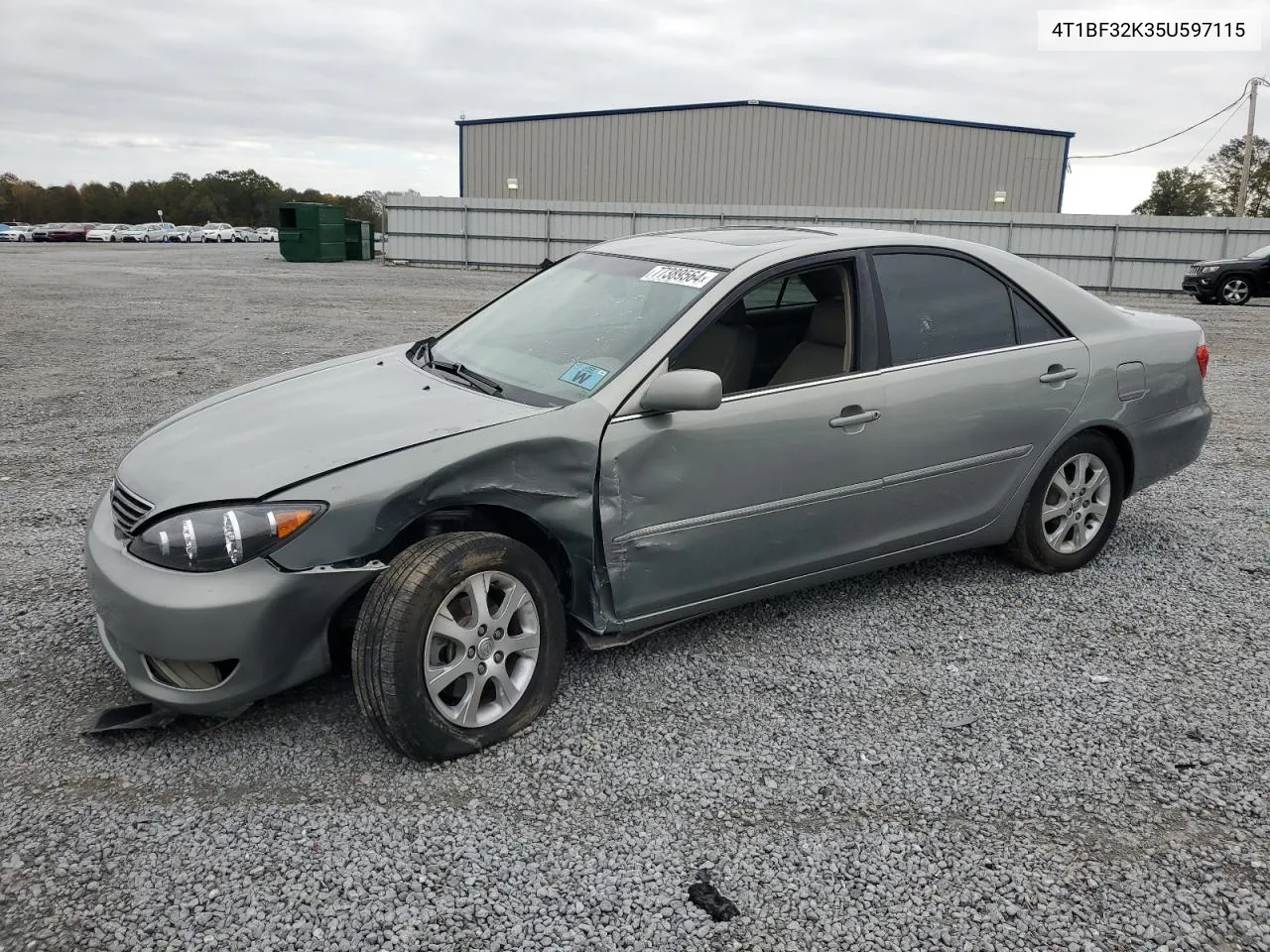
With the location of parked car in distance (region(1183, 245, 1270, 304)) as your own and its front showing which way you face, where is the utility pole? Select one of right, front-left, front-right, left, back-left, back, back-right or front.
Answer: back-right

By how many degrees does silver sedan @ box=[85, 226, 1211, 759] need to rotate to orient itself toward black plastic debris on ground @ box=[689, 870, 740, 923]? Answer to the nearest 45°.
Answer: approximately 45° to its left

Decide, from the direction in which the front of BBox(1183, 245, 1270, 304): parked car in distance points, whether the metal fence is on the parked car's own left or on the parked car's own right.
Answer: on the parked car's own right

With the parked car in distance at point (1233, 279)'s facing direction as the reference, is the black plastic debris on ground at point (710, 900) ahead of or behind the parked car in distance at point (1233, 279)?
ahead

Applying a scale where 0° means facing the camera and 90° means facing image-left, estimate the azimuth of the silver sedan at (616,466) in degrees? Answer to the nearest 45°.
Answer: approximately 45°

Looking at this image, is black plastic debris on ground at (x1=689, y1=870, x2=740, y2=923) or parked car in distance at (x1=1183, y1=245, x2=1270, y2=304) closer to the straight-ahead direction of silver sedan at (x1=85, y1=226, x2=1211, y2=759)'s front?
the black plastic debris on ground

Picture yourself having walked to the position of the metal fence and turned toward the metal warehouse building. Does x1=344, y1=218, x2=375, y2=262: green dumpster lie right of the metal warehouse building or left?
left

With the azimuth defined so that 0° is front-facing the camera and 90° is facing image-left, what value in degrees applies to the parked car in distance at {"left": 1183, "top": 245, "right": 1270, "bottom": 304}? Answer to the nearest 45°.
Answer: approximately 45°

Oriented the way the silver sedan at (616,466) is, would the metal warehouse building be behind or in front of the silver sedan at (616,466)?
behind

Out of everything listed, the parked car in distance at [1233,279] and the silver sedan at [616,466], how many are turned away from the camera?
0

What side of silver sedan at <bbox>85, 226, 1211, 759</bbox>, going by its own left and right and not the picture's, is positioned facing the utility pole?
back

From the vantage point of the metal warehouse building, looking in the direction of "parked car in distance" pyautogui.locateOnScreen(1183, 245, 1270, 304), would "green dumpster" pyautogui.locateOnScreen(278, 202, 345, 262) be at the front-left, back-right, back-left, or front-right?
front-right

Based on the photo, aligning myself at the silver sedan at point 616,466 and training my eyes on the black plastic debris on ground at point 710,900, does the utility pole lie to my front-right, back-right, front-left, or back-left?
back-left

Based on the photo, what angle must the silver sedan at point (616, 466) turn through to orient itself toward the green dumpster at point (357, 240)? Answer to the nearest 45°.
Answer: approximately 135° to its right

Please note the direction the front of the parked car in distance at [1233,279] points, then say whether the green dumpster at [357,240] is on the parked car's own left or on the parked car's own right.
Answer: on the parked car's own right
